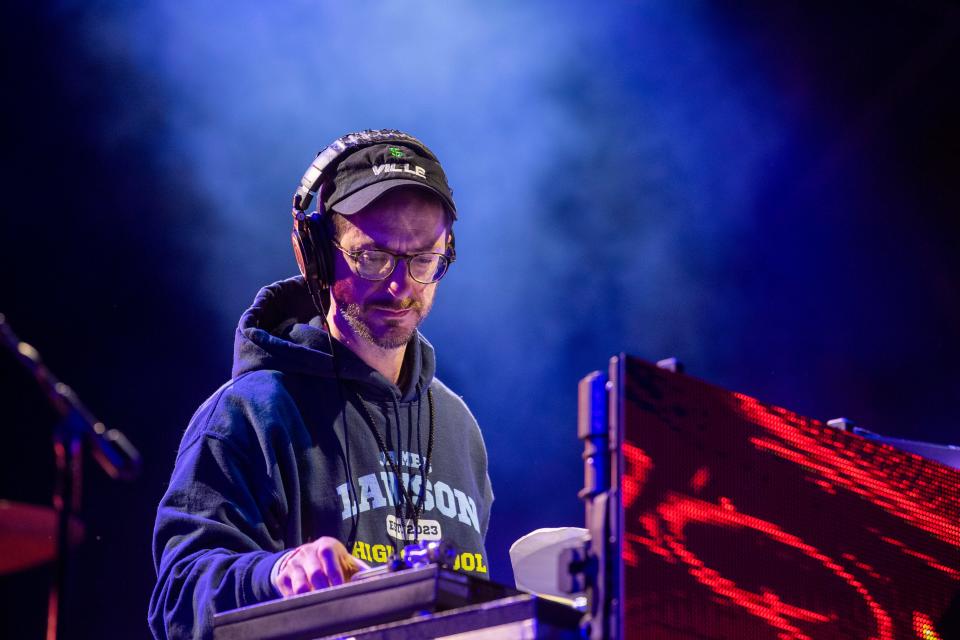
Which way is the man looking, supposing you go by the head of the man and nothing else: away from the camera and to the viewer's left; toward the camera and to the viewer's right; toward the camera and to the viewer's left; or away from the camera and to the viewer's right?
toward the camera and to the viewer's right

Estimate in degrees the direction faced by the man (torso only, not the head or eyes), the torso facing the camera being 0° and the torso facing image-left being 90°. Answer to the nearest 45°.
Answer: approximately 315°
